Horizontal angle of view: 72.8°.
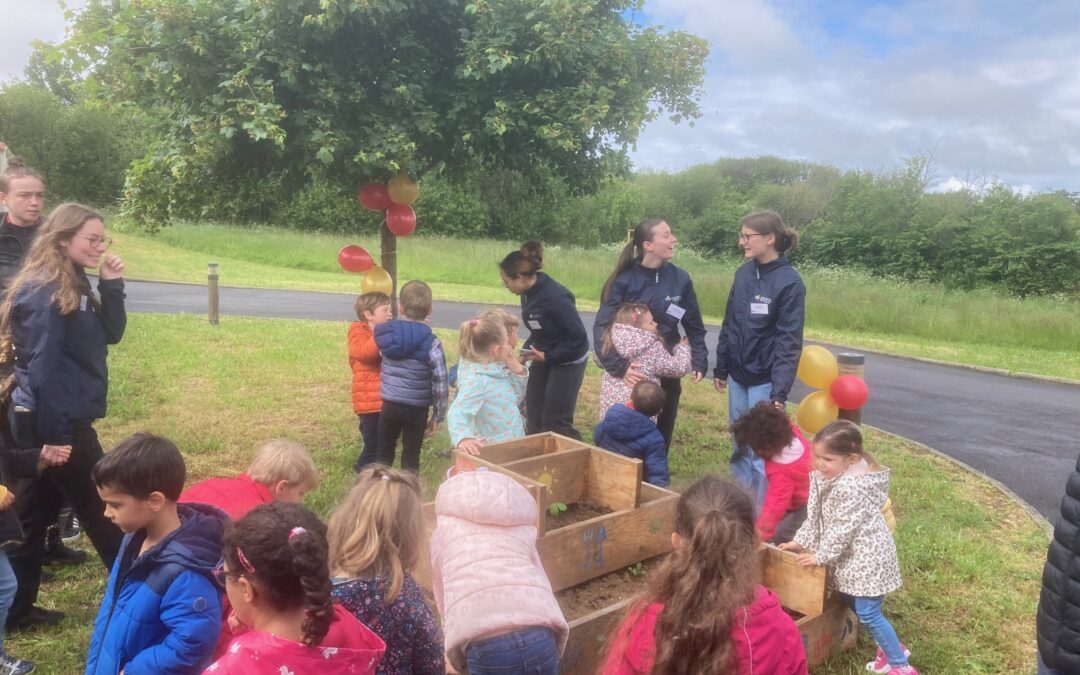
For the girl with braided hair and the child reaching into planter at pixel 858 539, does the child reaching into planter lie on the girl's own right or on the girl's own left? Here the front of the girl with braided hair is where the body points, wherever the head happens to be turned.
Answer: on the girl's own right

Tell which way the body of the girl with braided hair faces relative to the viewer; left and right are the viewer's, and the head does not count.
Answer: facing away from the viewer and to the left of the viewer

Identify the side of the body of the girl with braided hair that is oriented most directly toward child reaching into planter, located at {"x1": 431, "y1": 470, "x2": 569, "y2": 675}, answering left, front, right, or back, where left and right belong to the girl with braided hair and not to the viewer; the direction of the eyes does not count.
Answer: right
